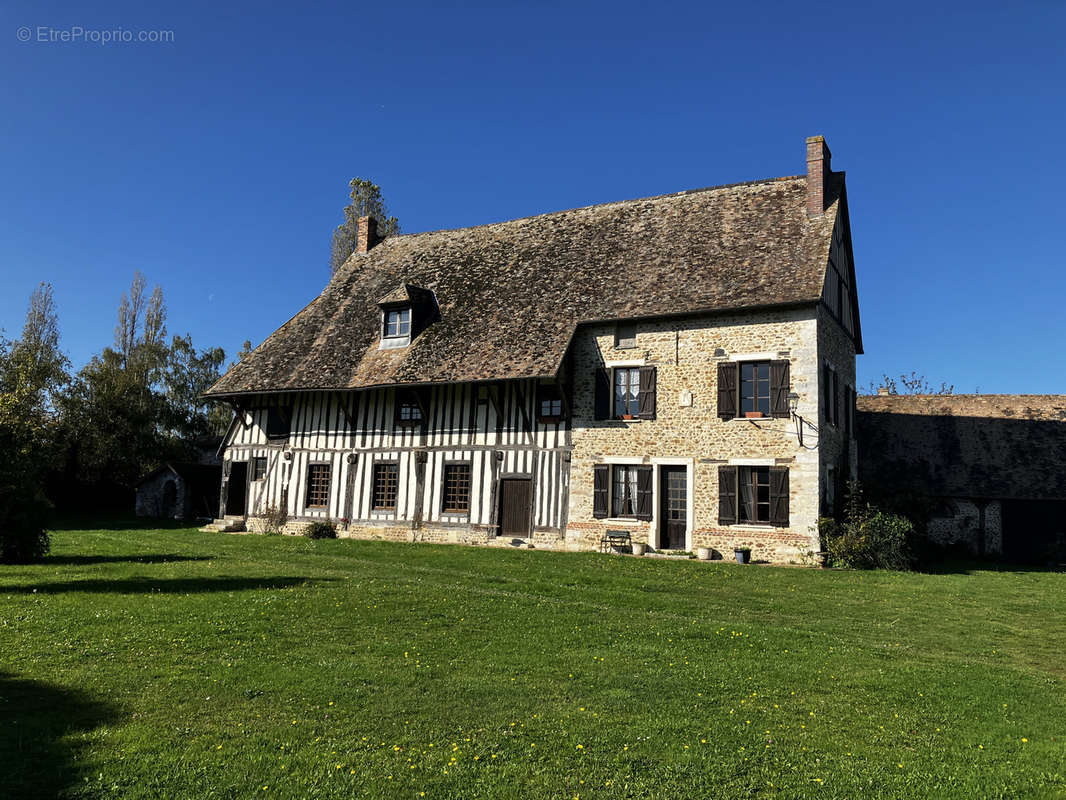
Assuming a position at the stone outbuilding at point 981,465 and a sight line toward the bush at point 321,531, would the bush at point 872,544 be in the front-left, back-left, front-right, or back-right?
front-left

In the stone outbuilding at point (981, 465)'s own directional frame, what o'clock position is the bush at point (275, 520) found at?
The bush is roughly at 2 o'clock from the stone outbuilding.

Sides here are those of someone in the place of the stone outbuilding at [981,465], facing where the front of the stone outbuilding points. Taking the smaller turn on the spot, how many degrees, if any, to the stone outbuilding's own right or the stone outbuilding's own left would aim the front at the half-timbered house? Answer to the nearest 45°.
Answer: approximately 45° to the stone outbuilding's own right

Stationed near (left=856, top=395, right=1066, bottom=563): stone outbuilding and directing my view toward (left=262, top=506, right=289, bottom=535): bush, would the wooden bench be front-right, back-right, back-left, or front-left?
front-left

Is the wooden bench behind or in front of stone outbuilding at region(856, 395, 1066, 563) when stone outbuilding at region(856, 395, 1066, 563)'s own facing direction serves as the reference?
in front

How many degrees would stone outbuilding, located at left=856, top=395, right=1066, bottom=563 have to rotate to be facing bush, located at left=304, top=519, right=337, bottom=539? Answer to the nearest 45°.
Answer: approximately 45° to its right

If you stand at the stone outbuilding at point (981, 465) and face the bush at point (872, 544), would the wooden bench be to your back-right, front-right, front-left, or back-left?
front-right

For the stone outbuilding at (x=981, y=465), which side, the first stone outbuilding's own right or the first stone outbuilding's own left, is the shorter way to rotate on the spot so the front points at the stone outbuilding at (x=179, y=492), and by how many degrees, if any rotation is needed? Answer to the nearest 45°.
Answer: approximately 90° to the first stone outbuilding's own right

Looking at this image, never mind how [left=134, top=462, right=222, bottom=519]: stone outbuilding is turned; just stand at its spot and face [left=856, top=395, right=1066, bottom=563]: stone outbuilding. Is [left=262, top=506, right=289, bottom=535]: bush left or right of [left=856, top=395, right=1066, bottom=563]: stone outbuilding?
right

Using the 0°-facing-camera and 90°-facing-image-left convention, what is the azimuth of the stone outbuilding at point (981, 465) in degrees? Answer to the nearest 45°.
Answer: approximately 0°
